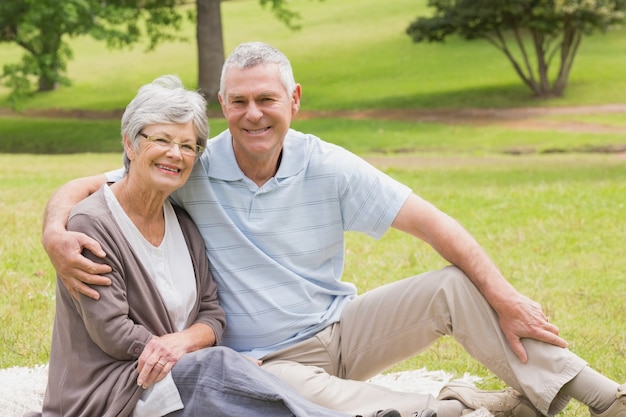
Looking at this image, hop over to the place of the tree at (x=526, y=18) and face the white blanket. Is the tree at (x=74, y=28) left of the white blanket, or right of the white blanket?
right

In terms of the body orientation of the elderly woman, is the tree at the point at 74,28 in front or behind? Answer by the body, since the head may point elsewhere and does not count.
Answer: behind

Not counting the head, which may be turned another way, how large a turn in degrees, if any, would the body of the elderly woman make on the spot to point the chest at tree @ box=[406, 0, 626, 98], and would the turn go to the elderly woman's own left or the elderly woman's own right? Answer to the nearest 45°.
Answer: approximately 90° to the elderly woman's own left

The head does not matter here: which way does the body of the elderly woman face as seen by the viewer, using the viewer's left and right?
facing the viewer and to the right of the viewer
